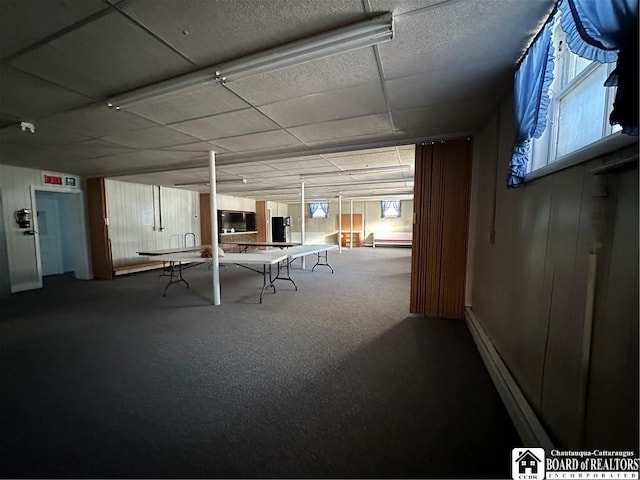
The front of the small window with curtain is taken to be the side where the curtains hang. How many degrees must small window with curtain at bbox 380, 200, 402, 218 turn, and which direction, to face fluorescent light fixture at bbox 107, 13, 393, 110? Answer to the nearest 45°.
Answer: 0° — it already faces it

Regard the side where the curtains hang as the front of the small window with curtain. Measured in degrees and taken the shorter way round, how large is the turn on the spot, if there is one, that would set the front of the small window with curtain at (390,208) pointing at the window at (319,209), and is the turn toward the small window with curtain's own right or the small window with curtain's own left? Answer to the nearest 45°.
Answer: approximately 90° to the small window with curtain's own right

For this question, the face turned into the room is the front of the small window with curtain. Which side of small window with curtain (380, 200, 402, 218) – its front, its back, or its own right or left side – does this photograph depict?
front

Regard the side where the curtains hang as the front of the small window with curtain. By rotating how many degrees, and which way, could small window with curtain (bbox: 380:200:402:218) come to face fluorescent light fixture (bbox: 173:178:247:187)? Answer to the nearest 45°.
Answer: approximately 45° to its right

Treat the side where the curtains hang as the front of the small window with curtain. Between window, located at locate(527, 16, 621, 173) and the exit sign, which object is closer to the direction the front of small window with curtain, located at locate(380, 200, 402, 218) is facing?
the window

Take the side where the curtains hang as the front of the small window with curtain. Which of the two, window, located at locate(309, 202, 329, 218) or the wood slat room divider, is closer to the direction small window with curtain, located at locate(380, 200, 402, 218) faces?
the wood slat room divider

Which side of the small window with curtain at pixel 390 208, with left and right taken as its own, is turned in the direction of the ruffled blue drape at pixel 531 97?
front

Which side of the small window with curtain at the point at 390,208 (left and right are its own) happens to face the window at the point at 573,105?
front

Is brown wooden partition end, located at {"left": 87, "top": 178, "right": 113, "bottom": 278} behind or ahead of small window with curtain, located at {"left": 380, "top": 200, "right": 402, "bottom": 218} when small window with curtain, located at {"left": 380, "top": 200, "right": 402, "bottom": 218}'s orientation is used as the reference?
ahead

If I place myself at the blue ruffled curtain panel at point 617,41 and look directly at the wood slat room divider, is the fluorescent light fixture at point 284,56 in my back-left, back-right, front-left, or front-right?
front-left

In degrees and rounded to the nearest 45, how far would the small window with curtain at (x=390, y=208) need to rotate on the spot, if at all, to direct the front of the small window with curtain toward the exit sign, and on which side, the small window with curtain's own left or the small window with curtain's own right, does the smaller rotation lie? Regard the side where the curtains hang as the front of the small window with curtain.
approximately 45° to the small window with curtain's own right
